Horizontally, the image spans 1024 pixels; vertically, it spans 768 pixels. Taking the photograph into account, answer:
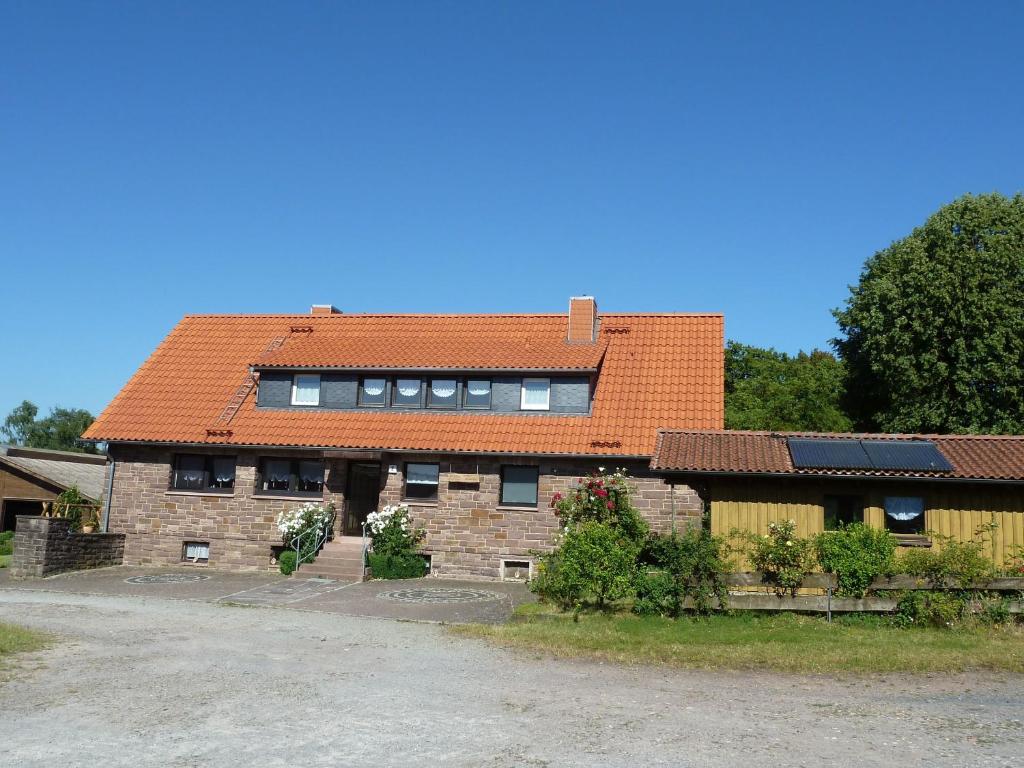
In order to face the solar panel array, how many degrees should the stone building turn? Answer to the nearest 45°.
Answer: approximately 45° to its left

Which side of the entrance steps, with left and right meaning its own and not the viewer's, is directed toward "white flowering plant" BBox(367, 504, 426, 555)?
left

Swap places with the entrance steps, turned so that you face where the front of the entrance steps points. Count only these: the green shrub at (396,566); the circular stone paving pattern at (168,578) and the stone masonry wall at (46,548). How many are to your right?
2

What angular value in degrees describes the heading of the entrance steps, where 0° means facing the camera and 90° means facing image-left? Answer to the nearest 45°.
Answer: approximately 0°

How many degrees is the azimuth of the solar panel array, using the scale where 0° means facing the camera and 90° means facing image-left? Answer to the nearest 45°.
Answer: approximately 0°

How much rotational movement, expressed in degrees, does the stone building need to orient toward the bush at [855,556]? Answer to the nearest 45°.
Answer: approximately 45° to its left

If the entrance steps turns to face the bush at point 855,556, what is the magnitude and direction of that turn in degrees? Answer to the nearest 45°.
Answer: approximately 45° to its left

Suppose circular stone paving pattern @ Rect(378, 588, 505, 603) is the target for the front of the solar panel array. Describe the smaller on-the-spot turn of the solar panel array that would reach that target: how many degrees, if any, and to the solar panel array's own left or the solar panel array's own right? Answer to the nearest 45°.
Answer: approximately 90° to the solar panel array's own right
